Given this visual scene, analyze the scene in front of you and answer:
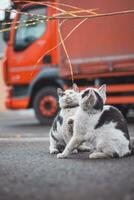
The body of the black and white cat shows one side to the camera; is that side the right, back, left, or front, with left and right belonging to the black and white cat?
left

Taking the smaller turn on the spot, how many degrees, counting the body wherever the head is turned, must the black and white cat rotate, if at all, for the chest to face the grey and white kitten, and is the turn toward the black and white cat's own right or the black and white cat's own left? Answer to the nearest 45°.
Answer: approximately 45° to the black and white cat's own right

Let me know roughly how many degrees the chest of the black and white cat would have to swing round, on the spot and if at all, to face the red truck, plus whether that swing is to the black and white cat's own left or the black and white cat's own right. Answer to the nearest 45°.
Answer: approximately 90° to the black and white cat's own right
